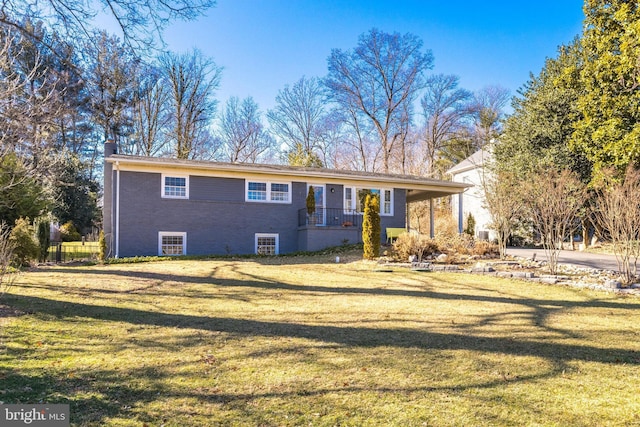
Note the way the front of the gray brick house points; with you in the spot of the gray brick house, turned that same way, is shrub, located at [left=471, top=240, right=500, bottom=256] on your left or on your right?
on your left

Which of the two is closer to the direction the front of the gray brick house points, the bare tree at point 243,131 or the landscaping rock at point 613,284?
the landscaping rock

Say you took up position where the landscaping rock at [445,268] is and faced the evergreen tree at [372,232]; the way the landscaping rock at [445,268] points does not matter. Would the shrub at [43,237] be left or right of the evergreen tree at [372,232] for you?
left

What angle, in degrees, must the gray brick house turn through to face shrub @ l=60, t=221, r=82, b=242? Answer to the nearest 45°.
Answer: approximately 135° to its right

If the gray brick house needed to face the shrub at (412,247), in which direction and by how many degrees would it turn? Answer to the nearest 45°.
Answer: approximately 45° to its left

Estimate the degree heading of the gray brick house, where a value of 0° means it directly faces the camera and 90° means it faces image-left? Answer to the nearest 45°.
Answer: approximately 0°

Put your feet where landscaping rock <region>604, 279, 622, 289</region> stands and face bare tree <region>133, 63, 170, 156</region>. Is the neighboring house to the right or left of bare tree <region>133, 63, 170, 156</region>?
right

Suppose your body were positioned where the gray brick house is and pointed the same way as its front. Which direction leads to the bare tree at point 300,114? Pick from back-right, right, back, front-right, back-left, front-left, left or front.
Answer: back

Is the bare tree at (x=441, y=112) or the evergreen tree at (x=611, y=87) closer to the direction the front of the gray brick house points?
the evergreen tree

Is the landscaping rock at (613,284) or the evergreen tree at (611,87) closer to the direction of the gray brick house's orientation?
the landscaping rock

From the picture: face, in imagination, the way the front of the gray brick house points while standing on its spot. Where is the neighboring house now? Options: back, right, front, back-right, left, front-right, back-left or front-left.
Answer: back-left

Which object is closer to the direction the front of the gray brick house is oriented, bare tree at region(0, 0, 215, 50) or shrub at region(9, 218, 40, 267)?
the bare tree

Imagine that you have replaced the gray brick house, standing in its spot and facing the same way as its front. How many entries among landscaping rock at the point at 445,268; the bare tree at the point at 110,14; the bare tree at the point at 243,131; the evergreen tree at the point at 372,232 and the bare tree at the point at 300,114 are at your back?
2

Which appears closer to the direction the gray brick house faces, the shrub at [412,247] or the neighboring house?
the shrub
